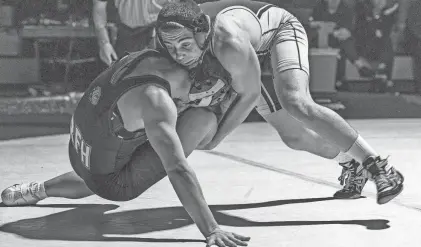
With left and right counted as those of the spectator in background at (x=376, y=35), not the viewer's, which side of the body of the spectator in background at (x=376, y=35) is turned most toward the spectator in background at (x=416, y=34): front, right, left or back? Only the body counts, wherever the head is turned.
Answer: left

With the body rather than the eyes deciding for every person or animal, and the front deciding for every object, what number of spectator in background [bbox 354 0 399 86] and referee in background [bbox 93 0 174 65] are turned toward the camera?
2

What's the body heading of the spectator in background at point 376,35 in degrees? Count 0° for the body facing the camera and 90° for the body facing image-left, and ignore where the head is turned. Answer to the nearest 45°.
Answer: approximately 0°

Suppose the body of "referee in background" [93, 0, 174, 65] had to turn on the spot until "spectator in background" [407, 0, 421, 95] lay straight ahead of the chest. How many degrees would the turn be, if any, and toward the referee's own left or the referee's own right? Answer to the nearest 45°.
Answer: approximately 135° to the referee's own left
